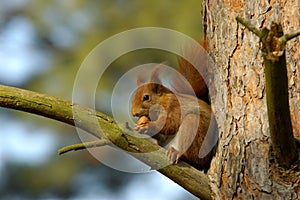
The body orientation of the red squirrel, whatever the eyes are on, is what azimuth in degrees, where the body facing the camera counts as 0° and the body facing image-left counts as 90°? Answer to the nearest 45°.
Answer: approximately 90°
